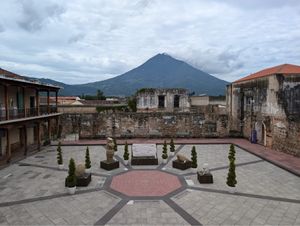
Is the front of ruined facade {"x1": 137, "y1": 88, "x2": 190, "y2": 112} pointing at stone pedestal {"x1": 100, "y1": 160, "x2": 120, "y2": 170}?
yes

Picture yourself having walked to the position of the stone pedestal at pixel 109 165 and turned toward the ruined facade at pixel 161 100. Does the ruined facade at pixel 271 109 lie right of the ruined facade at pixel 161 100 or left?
right

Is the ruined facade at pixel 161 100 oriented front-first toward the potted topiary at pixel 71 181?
yes

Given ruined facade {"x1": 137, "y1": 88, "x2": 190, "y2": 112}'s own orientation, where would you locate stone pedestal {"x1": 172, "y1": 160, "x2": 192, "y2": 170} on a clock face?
The stone pedestal is roughly at 12 o'clock from the ruined facade.

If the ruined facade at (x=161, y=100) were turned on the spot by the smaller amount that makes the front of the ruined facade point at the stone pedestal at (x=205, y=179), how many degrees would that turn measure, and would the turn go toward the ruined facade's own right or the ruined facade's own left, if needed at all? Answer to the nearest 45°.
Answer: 0° — it already faces it

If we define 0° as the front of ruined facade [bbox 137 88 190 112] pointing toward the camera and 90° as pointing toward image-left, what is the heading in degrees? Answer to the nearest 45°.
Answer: approximately 0°

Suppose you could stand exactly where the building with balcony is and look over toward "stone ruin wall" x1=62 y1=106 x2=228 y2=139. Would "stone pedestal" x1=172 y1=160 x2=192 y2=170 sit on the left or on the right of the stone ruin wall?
right

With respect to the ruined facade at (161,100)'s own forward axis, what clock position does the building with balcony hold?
The building with balcony is roughly at 1 o'clock from the ruined facade.
